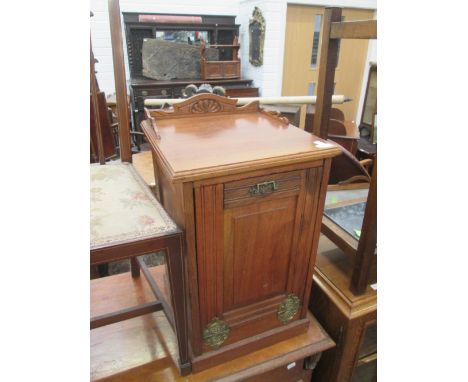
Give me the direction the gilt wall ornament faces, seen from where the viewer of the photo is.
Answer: facing the viewer and to the left of the viewer

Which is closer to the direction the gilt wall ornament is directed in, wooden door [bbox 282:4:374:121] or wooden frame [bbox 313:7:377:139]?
the wooden frame

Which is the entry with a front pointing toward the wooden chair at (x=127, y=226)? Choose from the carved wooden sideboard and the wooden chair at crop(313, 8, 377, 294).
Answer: the carved wooden sideboard

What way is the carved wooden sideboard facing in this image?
toward the camera

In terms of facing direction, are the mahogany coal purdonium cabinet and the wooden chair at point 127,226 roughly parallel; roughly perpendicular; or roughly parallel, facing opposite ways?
roughly parallel

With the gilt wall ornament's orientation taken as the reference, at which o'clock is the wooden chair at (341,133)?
The wooden chair is roughly at 10 o'clock from the gilt wall ornament.

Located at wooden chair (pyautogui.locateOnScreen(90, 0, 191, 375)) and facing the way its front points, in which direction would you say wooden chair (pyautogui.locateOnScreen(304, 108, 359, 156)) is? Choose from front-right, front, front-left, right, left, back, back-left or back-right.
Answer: left

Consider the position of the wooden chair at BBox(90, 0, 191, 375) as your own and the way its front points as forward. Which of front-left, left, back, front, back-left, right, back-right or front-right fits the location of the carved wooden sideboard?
back-left

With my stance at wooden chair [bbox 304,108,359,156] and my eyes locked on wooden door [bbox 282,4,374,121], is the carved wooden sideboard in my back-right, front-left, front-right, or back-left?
front-left

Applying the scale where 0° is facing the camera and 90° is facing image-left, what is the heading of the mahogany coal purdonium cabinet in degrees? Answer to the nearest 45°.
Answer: approximately 315°

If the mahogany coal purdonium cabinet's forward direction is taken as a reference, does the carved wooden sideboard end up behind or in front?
behind

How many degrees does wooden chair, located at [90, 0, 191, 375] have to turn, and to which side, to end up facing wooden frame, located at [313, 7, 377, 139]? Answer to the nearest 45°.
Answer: approximately 45° to its left
